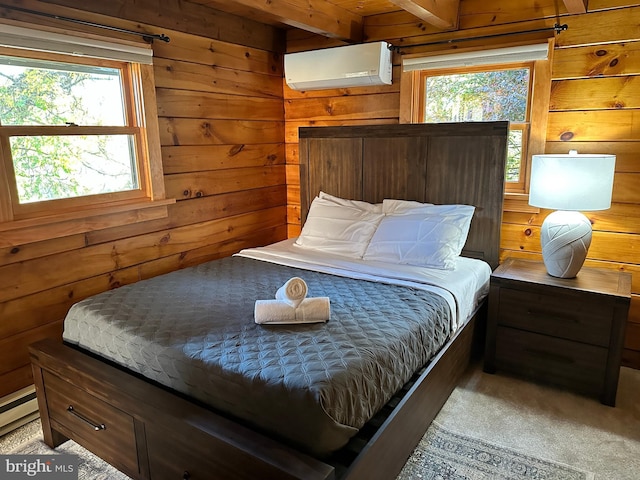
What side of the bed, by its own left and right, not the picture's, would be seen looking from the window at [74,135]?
right

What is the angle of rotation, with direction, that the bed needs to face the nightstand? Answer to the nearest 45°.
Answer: approximately 135° to its left

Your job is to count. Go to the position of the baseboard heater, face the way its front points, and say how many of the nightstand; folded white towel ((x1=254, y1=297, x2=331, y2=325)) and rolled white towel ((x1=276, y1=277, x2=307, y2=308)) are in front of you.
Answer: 3

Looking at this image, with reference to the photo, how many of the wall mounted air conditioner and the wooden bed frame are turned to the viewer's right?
0

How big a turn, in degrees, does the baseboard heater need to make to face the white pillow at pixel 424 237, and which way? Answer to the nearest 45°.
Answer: approximately 45° to its left

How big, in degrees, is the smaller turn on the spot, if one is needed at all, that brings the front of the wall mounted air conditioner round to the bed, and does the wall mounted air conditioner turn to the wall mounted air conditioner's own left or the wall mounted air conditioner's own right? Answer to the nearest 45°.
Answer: approximately 45° to the wall mounted air conditioner's own left

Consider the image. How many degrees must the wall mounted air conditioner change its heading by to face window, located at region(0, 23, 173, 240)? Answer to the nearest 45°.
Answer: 0° — it already faces it

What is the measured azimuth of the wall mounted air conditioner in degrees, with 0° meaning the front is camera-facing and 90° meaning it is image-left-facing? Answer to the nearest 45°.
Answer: approximately 45°

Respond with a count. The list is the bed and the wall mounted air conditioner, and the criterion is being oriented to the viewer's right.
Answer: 0

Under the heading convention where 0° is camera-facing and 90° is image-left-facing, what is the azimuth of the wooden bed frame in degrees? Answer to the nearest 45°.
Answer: approximately 45°

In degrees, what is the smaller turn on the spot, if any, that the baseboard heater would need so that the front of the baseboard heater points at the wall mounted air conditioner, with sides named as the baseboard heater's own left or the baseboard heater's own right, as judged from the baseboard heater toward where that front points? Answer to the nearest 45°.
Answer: approximately 45° to the baseboard heater's own left

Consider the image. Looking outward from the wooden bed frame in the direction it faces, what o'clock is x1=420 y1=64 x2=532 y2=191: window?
The window is roughly at 6 o'clock from the wooden bed frame.

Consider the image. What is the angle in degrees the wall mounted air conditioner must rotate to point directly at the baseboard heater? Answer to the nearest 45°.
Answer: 0° — it already faces it

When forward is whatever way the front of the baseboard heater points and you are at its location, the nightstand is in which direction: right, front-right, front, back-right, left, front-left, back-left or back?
front

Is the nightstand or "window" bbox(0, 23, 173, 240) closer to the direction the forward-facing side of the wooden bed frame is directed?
the window
